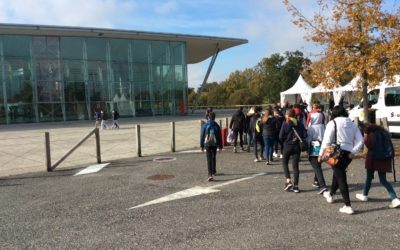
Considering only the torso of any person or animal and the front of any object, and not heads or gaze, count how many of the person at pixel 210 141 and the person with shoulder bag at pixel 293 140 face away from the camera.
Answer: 2

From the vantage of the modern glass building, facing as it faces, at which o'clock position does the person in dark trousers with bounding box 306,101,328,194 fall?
The person in dark trousers is roughly at 1 o'clock from the modern glass building.

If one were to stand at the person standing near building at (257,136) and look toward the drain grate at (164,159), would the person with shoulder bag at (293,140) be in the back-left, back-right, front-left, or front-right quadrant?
back-left

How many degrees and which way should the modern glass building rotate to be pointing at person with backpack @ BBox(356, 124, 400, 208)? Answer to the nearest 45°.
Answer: approximately 45° to its right

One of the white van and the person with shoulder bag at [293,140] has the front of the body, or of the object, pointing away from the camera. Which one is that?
the person with shoulder bag

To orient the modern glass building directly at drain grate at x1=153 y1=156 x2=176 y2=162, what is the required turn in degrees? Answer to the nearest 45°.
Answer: approximately 45° to its right

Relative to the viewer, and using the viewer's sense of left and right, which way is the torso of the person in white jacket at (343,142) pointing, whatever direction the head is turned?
facing away from the viewer and to the left of the viewer

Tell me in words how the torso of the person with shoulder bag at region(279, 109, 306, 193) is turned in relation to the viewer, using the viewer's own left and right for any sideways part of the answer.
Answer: facing away from the viewer

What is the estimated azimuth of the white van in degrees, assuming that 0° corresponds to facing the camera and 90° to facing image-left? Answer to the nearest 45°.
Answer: approximately 90°

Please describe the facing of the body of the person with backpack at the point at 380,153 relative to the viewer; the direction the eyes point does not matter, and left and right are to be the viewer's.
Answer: facing away from the viewer and to the left of the viewer

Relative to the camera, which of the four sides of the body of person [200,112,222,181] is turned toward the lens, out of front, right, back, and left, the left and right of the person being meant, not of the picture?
back
